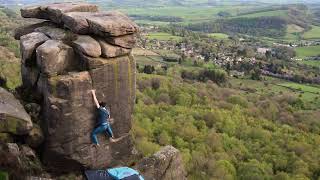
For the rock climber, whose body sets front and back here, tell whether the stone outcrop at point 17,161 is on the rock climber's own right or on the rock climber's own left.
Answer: on the rock climber's own left

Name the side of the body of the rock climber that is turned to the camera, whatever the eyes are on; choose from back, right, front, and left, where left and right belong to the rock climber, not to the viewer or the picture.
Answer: back

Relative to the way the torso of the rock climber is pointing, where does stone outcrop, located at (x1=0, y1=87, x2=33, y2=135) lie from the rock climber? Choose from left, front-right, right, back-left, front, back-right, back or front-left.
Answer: left

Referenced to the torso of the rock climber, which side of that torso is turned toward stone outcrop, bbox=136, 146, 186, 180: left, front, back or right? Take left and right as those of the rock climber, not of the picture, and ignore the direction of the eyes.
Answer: right
